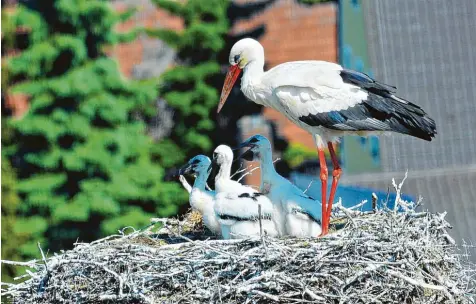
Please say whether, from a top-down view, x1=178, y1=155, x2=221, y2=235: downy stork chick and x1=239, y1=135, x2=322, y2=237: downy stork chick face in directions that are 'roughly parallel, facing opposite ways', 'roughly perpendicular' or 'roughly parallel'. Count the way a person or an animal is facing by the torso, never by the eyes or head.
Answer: roughly parallel

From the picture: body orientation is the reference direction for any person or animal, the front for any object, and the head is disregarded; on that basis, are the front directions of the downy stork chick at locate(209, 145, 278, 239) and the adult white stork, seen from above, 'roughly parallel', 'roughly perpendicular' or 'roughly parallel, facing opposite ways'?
roughly parallel

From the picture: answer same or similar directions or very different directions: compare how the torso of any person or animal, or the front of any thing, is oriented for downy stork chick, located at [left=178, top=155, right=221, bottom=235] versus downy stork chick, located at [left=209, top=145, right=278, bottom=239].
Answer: same or similar directions

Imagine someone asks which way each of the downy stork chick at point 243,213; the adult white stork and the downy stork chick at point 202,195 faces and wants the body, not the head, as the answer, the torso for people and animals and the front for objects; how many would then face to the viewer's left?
3

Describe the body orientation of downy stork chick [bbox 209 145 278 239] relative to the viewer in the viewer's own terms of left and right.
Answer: facing to the left of the viewer

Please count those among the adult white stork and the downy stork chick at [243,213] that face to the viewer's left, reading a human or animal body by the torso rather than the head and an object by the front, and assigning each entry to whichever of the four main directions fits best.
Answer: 2

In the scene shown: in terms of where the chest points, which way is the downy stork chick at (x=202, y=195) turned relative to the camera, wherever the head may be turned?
to the viewer's left

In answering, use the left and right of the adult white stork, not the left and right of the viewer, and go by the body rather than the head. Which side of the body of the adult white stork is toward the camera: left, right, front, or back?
left

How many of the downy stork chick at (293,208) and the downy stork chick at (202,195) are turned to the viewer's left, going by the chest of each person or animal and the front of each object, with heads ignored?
2

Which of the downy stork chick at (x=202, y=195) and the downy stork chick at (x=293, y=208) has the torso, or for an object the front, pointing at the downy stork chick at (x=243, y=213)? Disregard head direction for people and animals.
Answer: the downy stork chick at (x=293, y=208)

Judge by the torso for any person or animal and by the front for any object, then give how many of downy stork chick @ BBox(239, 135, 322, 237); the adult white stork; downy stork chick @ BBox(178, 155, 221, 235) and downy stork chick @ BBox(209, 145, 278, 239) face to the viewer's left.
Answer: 4

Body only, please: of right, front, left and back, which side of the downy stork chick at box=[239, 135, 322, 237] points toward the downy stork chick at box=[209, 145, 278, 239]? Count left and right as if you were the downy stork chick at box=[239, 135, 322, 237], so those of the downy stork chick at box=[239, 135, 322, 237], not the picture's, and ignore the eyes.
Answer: front

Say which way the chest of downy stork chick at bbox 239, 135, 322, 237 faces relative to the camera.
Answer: to the viewer's left
